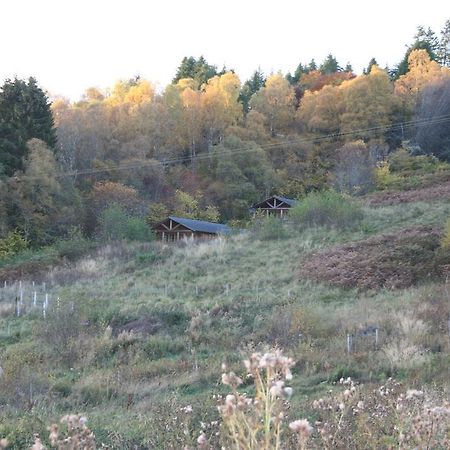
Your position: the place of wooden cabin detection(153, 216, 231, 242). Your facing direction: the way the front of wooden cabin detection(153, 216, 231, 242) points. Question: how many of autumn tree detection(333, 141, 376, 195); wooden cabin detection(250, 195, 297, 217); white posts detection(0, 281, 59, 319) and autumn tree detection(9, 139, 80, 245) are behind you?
2

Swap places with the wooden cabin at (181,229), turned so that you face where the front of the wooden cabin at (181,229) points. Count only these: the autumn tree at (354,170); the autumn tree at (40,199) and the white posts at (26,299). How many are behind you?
1

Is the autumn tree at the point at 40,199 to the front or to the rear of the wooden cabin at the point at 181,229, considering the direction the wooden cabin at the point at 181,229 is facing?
to the front

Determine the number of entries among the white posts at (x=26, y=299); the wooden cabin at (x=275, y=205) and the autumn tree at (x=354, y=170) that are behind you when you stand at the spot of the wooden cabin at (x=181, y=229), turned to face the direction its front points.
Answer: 2

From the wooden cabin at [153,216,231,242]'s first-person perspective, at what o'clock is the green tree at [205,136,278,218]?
The green tree is roughly at 5 o'clock from the wooden cabin.

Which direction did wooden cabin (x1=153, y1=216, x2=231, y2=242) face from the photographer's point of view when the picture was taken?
facing the viewer and to the left of the viewer

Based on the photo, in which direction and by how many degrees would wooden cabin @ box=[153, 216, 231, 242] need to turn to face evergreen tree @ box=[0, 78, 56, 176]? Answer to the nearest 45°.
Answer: approximately 45° to its right

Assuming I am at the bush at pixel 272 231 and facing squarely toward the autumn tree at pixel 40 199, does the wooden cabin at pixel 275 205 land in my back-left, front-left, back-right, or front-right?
front-right

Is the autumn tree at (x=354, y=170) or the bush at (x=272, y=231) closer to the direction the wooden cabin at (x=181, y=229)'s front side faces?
the bush

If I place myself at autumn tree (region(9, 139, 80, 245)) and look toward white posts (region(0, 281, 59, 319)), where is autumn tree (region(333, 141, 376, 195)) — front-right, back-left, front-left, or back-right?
back-left

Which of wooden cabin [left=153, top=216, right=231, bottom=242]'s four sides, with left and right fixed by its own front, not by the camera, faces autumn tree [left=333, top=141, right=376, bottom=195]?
back

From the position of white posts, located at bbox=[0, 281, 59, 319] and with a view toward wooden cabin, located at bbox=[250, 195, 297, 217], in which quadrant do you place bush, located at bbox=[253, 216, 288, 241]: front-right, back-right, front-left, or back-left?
front-right

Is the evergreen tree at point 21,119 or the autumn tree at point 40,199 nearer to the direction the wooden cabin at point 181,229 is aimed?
the autumn tree

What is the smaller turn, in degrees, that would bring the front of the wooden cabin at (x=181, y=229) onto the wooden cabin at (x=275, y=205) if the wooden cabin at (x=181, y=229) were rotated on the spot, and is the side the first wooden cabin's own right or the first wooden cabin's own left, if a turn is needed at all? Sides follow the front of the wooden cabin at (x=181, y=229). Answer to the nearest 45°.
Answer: approximately 180°

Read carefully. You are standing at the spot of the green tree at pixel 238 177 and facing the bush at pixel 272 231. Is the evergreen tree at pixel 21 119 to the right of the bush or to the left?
right
